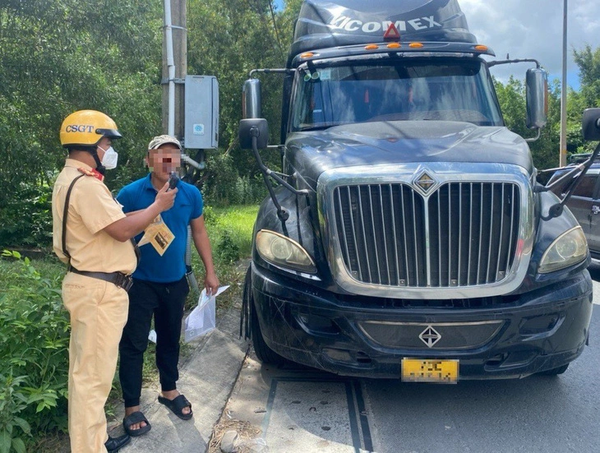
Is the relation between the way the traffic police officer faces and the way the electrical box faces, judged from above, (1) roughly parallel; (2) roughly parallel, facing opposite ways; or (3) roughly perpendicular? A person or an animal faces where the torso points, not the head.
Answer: roughly perpendicular

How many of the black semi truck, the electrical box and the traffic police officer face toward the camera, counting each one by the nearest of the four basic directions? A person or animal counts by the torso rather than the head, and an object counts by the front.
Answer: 2

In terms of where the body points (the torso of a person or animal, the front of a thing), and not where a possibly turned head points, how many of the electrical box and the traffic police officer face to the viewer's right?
1

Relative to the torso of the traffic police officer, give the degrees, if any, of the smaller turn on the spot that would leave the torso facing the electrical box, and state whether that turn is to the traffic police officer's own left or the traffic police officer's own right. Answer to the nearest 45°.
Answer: approximately 90° to the traffic police officer's own left

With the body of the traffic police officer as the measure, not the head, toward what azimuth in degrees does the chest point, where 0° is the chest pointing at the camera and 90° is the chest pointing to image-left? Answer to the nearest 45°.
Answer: approximately 270°

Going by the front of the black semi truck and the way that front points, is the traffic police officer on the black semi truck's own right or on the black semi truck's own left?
on the black semi truck's own right

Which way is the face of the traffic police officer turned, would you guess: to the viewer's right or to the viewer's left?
to the viewer's right

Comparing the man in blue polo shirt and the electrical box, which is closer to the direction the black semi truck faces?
the man in blue polo shirt

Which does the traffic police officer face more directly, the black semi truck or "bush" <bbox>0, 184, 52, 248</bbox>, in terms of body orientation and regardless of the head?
the black semi truck
